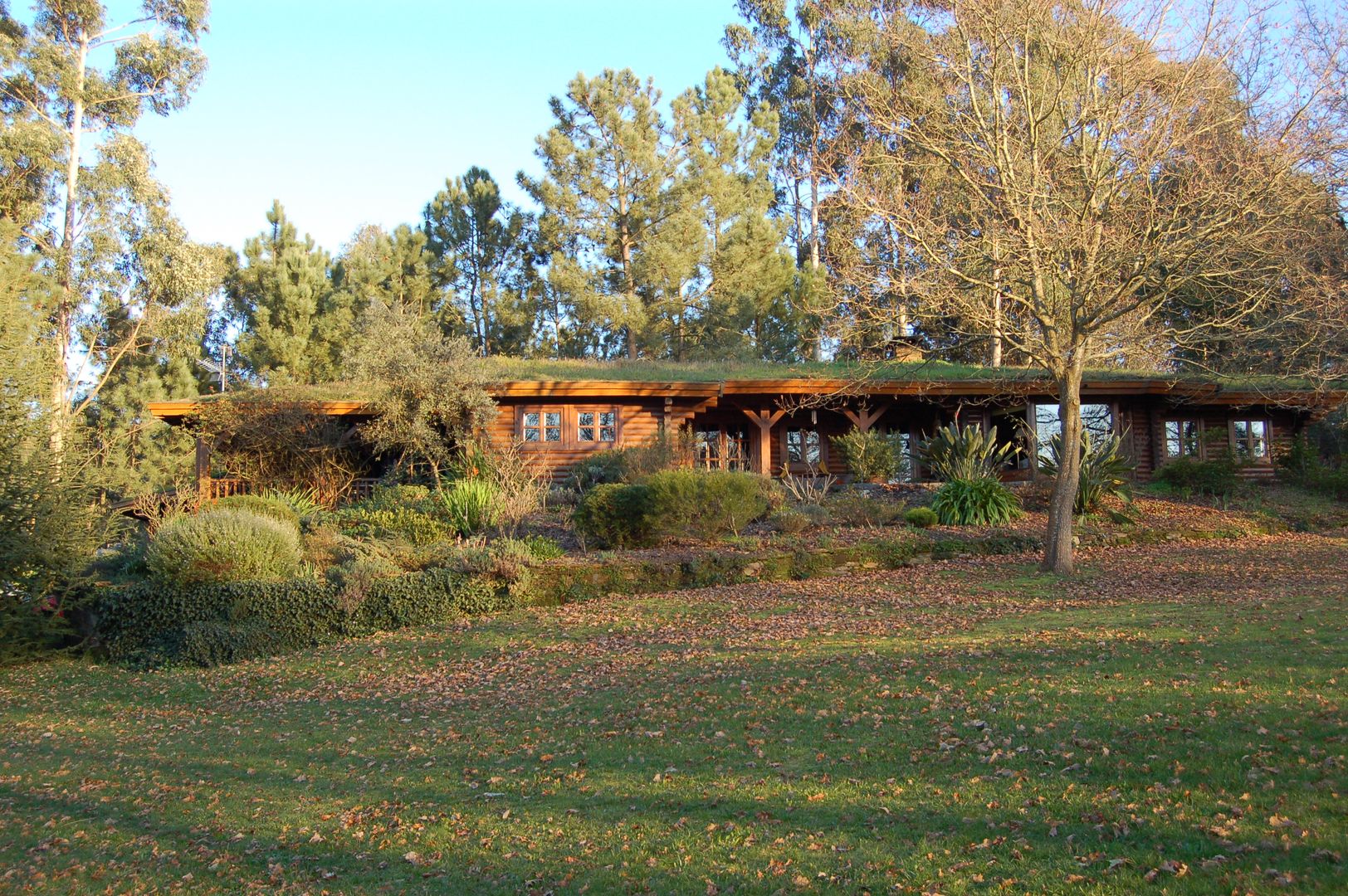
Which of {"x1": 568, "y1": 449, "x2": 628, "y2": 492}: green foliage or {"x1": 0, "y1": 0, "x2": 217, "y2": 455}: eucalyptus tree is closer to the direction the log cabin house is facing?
the green foliage

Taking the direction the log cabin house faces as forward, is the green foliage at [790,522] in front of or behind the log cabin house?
in front

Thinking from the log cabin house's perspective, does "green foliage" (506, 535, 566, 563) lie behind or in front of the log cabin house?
in front

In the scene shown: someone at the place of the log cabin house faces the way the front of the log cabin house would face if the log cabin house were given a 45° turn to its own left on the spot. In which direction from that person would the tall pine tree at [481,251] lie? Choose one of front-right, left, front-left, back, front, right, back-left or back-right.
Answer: back

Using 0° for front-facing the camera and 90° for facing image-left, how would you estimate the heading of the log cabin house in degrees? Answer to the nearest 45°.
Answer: approximately 0°

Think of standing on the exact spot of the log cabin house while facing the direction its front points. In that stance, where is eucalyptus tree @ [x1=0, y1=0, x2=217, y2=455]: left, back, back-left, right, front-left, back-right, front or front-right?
right

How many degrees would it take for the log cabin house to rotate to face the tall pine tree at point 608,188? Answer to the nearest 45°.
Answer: approximately 135° to its right

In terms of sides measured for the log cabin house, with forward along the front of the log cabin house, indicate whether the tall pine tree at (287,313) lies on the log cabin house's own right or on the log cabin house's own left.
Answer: on the log cabin house's own right

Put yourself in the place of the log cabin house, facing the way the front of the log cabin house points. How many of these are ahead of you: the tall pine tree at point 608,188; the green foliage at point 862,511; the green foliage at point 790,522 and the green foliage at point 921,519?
3

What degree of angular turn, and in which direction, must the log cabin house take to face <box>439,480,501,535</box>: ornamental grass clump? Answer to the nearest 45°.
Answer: approximately 45° to its right
